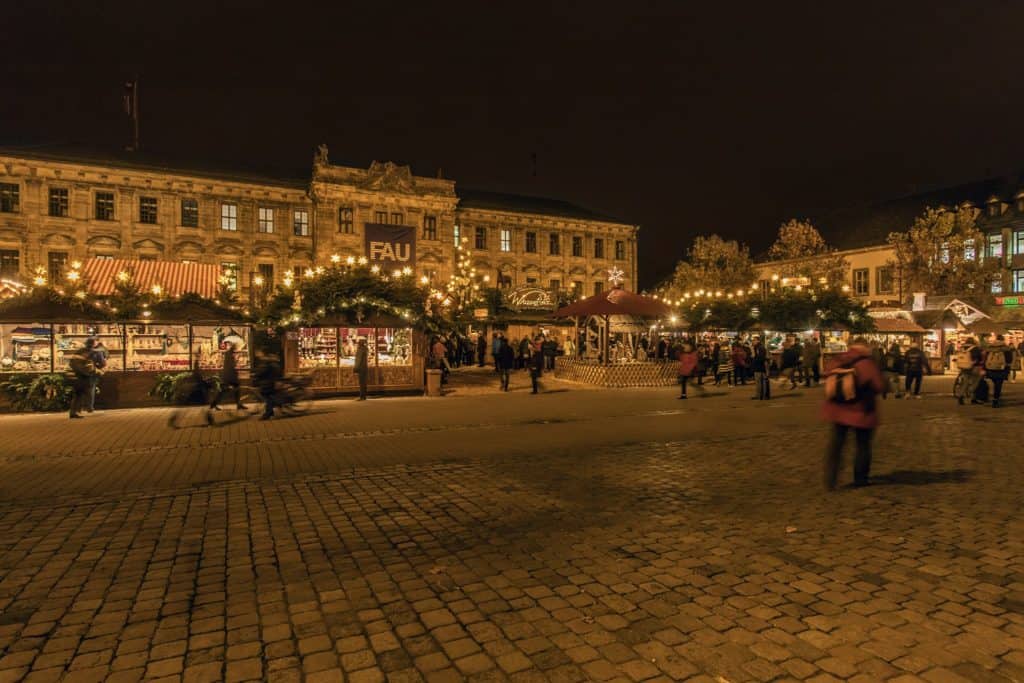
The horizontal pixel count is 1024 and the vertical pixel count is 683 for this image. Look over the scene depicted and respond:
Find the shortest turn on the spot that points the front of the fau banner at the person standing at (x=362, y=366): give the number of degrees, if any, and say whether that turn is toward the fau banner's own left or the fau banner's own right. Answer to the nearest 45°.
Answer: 0° — it already faces them

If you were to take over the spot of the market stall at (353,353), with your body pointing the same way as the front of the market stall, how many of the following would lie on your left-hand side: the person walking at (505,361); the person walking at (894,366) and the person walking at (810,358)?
3

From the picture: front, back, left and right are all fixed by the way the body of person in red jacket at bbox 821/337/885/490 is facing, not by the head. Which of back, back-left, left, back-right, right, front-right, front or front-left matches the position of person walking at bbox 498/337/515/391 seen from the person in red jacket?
left

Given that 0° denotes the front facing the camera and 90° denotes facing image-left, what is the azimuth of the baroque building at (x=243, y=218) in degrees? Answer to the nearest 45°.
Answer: approximately 315°

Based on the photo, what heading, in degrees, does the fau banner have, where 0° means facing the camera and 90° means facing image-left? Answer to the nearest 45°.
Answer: approximately 0°

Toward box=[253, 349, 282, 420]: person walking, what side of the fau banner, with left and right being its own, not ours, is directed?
front
